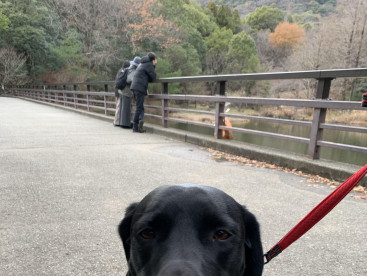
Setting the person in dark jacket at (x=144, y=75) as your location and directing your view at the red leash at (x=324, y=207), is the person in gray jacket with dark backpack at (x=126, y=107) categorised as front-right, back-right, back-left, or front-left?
back-right

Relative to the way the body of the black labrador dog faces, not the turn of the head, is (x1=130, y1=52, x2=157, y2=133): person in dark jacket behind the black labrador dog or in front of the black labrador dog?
behind

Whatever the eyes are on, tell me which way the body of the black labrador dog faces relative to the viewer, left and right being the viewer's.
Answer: facing the viewer

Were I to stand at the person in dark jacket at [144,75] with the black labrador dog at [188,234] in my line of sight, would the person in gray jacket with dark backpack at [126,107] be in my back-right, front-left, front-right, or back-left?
back-right

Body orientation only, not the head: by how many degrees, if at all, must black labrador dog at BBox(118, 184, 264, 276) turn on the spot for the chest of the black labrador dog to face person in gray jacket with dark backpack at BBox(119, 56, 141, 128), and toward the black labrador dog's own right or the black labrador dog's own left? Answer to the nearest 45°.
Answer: approximately 180°

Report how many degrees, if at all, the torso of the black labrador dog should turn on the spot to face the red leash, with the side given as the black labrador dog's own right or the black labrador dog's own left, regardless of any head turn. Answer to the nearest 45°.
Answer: approximately 90° to the black labrador dog's own left
